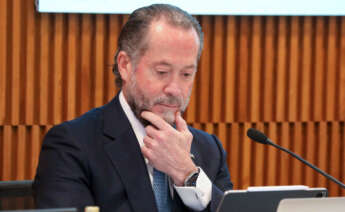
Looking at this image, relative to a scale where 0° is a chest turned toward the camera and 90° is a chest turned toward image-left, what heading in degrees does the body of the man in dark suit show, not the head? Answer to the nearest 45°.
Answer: approximately 315°

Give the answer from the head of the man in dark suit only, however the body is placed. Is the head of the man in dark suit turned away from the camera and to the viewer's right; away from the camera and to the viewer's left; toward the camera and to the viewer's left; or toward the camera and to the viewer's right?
toward the camera and to the viewer's right

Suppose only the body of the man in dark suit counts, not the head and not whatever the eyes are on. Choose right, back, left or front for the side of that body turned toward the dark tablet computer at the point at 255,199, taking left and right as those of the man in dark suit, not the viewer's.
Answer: front
